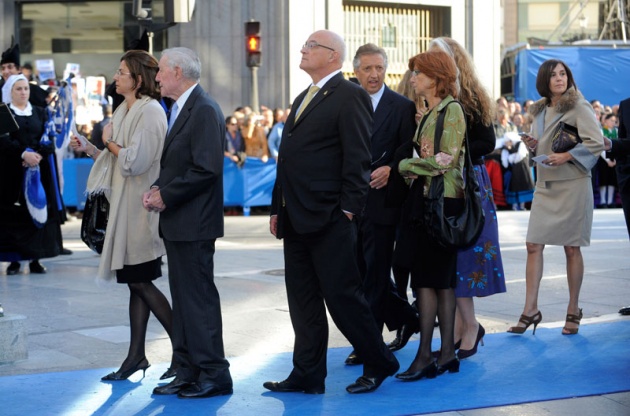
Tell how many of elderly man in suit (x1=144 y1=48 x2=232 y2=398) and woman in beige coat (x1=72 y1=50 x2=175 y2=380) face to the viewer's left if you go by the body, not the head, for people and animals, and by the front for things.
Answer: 2

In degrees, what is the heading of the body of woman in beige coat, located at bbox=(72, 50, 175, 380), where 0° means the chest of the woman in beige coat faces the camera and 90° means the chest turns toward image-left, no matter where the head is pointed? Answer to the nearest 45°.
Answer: approximately 90°

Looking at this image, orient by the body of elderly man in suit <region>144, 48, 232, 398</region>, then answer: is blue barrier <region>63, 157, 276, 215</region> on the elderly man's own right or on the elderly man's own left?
on the elderly man's own right

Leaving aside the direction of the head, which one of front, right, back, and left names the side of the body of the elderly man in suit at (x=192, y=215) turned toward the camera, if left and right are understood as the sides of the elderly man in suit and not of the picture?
left

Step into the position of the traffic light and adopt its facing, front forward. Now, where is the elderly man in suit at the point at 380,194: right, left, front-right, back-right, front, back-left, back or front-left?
front

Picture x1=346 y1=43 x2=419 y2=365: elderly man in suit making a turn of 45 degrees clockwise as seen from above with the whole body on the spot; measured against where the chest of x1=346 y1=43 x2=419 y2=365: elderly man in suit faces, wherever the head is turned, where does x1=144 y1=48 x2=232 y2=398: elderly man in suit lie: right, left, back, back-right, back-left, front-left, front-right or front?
front-left

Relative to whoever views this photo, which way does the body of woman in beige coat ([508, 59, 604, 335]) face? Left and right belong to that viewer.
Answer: facing the viewer and to the left of the viewer

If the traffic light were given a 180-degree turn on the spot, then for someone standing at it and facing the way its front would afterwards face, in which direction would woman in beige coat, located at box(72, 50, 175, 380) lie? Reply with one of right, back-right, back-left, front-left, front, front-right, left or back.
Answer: back

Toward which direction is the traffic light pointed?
toward the camera

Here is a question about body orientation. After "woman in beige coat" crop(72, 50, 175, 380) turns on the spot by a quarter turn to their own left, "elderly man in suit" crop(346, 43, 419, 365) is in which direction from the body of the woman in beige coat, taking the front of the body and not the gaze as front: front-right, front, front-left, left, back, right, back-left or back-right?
left

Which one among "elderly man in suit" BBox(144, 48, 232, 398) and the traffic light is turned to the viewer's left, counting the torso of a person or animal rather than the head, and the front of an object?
the elderly man in suit

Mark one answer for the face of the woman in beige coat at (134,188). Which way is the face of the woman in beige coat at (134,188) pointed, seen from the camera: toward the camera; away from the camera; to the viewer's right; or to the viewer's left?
to the viewer's left
